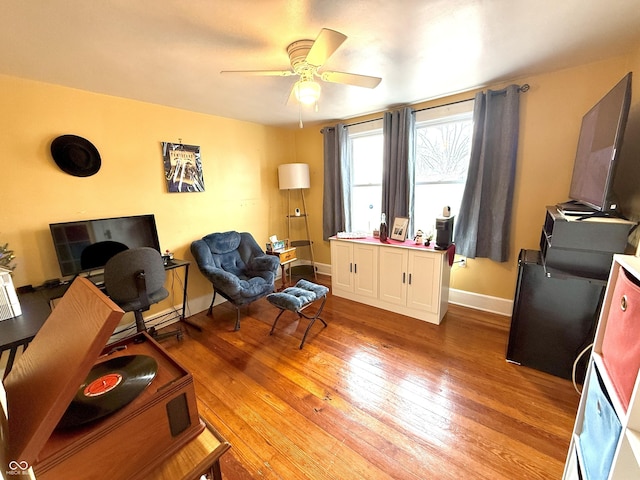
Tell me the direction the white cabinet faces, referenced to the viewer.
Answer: facing the viewer and to the left of the viewer

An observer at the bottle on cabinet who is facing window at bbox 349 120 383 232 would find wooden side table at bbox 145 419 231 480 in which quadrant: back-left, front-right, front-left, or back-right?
back-left

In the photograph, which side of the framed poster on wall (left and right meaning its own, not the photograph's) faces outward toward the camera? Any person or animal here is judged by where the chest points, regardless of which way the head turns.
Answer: front

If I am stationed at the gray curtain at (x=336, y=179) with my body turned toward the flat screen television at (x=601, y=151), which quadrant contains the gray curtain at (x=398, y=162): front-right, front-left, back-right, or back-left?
front-left

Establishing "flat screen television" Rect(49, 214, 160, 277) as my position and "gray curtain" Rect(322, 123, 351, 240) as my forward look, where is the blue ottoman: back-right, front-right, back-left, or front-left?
front-right

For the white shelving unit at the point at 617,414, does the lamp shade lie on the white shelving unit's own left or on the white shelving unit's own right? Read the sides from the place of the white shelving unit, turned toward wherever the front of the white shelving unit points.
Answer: on the white shelving unit's own right

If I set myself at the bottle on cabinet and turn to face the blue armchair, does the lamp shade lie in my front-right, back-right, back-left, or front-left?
front-right

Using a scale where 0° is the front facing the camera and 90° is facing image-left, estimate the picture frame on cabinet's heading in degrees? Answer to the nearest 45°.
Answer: approximately 45°

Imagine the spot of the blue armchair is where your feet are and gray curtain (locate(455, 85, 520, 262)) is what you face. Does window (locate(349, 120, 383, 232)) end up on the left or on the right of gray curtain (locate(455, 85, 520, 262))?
left

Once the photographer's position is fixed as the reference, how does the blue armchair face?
facing the viewer and to the right of the viewer

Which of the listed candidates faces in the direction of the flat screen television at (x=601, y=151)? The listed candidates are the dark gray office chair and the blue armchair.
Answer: the blue armchair

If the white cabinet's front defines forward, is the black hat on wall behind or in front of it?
in front

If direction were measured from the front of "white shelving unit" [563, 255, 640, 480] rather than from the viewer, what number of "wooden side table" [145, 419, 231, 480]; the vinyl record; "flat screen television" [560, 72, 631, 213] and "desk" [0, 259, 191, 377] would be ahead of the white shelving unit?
3

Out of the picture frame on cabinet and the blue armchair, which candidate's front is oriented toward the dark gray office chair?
the picture frame on cabinet

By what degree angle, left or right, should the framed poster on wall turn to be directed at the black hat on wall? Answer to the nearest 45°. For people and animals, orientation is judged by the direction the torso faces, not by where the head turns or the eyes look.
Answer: approximately 45° to its right

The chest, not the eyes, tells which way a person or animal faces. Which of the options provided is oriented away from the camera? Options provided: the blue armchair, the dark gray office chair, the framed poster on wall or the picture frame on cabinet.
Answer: the dark gray office chair

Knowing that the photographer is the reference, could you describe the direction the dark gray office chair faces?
facing away from the viewer
